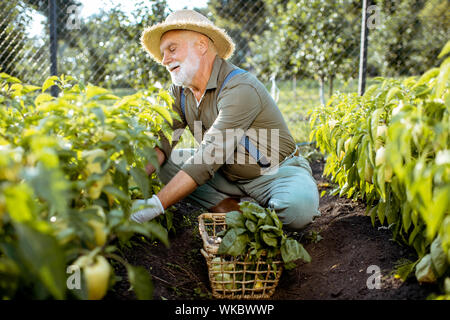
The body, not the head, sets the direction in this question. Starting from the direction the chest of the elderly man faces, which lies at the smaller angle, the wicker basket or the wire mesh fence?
the wicker basket

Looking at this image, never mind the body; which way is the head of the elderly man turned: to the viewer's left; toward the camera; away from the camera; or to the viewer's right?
to the viewer's left

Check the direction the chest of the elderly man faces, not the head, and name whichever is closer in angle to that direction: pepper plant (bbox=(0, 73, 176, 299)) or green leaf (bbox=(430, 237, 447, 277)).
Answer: the pepper plant

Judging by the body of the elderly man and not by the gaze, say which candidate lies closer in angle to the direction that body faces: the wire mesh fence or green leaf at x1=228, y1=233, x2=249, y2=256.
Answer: the green leaf

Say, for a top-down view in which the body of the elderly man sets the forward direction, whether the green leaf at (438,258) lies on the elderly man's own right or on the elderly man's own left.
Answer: on the elderly man's own left

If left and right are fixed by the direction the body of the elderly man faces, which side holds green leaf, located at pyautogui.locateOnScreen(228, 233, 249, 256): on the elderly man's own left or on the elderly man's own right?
on the elderly man's own left

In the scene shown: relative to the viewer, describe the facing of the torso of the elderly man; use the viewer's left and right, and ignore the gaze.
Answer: facing the viewer and to the left of the viewer

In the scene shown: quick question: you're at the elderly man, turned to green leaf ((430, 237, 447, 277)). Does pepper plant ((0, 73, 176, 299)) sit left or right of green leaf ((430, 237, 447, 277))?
right

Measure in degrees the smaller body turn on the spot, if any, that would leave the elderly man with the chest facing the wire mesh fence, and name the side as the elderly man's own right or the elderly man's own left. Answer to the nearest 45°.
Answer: approximately 135° to the elderly man's own right

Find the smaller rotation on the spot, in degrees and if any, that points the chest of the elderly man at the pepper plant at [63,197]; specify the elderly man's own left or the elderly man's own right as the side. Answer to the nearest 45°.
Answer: approximately 45° to the elderly man's own left
